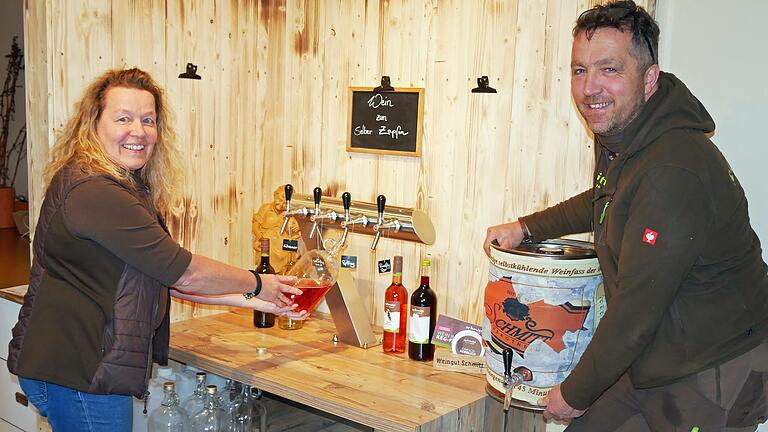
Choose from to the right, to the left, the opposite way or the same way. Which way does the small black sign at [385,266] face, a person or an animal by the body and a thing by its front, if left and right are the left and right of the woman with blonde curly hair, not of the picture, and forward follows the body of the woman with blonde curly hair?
to the right

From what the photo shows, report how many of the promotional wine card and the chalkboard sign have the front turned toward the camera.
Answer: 2

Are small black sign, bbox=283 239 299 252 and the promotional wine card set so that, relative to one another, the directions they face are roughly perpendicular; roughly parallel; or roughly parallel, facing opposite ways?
roughly parallel

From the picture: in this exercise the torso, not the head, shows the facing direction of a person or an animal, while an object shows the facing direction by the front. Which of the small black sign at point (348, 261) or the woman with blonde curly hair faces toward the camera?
the small black sign

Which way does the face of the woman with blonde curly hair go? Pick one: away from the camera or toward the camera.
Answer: toward the camera

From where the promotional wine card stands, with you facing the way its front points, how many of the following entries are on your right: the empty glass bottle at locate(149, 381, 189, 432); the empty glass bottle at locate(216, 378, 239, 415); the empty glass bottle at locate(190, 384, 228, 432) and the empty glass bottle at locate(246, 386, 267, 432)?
4

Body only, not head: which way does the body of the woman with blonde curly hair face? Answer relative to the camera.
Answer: to the viewer's right

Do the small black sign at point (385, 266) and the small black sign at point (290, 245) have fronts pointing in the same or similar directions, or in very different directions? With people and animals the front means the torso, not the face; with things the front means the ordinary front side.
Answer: same or similar directions

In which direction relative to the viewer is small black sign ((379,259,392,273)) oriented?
toward the camera

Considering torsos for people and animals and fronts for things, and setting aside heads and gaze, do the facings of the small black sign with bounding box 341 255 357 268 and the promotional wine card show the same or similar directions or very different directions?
same or similar directions

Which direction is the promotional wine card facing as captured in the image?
toward the camera
